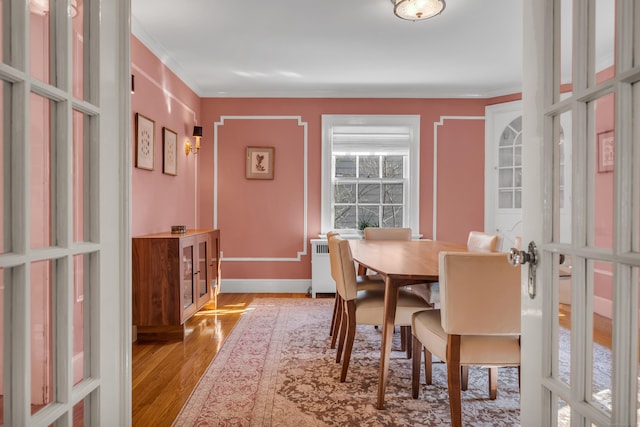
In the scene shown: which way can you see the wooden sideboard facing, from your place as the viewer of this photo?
facing to the right of the viewer

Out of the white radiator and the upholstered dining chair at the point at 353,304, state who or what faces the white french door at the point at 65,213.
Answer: the white radiator

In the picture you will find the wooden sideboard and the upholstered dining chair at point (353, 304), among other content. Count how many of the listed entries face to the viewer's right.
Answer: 2

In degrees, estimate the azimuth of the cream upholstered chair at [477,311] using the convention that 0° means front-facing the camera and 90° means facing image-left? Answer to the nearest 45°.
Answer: approximately 135°

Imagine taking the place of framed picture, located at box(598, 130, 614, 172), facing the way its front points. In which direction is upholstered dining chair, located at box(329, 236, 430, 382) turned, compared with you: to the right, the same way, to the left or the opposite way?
the opposite way

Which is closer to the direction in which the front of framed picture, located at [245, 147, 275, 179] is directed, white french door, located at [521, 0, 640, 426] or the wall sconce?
the white french door

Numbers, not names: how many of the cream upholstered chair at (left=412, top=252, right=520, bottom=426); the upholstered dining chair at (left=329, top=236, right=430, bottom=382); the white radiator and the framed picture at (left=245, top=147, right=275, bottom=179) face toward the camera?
2

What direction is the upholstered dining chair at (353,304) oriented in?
to the viewer's right

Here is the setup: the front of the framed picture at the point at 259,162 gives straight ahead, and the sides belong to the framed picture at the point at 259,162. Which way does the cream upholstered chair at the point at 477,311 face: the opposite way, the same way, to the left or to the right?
the opposite way

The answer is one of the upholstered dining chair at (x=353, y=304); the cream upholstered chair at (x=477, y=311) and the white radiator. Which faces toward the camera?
the white radiator

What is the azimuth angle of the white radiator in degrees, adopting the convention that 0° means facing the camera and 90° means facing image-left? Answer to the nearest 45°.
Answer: approximately 0°

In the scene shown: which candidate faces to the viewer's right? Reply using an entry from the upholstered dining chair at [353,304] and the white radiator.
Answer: the upholstered dining chair

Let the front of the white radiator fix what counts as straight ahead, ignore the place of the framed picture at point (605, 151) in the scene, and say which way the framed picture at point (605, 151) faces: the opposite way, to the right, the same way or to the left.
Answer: to the right

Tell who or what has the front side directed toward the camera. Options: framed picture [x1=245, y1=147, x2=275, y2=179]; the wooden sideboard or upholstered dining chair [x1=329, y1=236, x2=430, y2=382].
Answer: the framed picture
